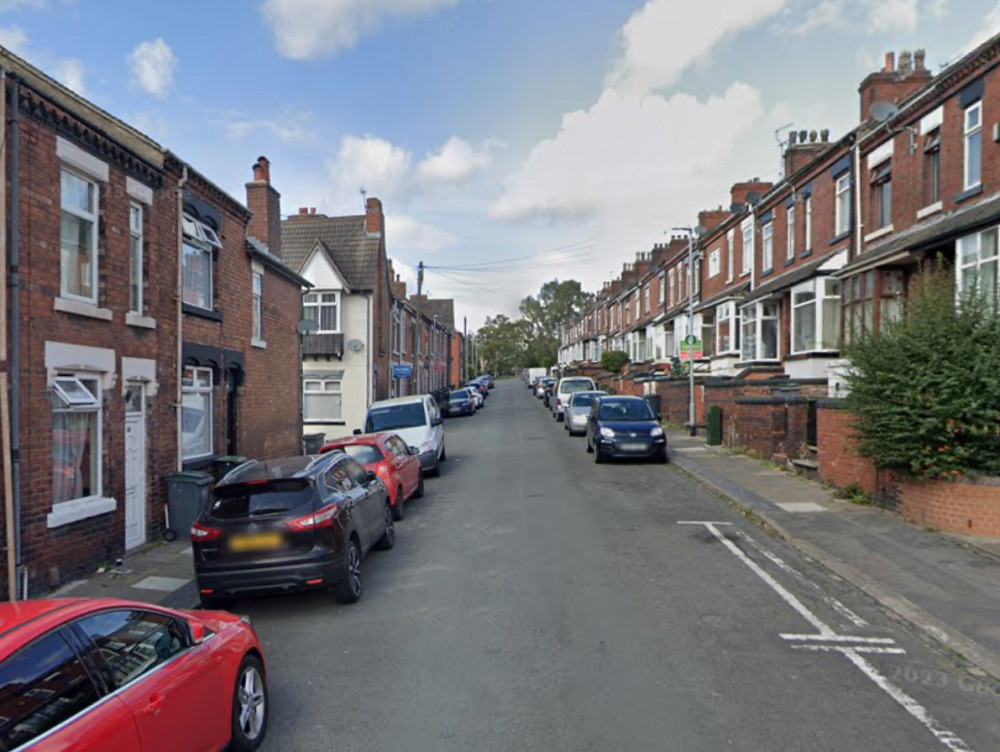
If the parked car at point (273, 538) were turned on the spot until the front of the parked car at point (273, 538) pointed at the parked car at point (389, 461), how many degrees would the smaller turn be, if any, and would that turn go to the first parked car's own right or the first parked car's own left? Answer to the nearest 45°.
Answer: approximately 45° to the first parked car's own left

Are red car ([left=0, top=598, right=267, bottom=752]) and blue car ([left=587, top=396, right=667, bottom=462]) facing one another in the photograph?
yes

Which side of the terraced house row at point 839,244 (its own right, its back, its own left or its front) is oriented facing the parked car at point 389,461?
front

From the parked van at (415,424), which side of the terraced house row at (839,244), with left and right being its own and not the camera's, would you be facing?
front

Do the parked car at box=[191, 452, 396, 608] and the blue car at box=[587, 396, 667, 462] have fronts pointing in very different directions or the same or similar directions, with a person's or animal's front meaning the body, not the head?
very different directions

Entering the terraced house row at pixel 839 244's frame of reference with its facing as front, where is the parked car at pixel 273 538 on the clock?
The parked car is roughly at 11 o'clock from the terraced house row.

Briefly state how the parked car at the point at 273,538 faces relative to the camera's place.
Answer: facing away from the viewer and to the right of the viewer

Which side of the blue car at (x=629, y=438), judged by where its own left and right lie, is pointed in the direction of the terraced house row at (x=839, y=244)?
left

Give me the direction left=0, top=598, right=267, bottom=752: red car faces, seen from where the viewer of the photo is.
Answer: facing away from the viewer and to the right of the viewer

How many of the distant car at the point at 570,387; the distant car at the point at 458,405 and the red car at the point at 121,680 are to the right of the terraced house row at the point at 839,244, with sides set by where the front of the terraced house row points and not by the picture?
2

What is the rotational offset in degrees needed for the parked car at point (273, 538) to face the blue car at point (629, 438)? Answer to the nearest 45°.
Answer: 0° — it already faces it

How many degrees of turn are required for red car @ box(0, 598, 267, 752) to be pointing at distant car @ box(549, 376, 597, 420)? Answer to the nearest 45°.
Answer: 0° — it already faces it

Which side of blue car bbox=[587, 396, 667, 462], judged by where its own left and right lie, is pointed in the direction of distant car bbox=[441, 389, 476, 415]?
back

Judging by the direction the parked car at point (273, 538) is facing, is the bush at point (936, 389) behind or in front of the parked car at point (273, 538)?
in front

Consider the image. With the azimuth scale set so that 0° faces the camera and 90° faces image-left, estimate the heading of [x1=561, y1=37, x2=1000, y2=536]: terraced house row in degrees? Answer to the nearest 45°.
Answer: approximately 45°

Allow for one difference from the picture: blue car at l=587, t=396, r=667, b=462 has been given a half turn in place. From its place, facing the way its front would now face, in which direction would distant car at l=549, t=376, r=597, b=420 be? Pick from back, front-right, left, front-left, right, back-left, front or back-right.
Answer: front

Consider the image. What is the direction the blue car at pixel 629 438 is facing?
toward the camera

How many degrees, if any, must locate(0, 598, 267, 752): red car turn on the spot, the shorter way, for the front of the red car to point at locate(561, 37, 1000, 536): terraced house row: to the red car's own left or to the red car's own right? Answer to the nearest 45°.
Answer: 0° — it already faces it

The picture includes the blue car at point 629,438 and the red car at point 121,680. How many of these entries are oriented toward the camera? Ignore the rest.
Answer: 1

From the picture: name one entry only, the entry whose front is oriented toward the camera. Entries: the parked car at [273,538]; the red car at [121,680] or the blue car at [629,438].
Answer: the blue car
